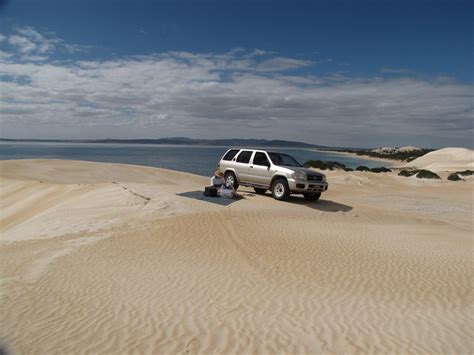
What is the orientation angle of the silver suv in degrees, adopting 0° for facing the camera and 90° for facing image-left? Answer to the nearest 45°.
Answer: approximately 315°

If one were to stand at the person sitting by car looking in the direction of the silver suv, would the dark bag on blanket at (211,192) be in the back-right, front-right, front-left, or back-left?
back-right

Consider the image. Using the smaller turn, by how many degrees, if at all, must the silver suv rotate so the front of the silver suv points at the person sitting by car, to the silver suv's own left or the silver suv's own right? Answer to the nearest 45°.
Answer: approximately 135° to the silver suv's own right

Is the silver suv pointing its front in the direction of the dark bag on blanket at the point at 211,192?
no
